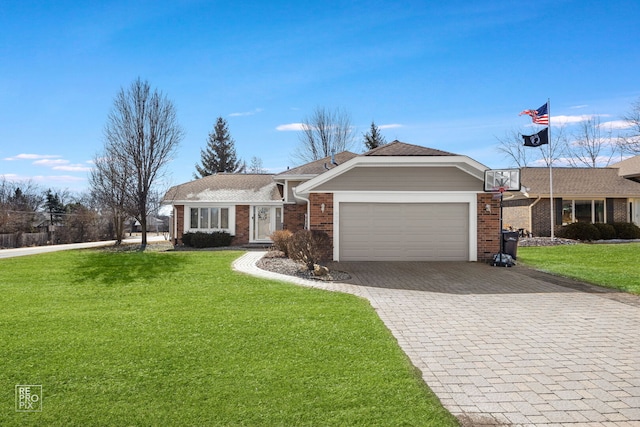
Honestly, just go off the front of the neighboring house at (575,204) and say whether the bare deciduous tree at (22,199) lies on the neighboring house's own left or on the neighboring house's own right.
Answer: on the neighboring house's own right

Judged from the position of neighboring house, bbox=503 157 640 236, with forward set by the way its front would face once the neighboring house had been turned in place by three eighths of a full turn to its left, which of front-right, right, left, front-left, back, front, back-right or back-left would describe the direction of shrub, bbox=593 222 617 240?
right

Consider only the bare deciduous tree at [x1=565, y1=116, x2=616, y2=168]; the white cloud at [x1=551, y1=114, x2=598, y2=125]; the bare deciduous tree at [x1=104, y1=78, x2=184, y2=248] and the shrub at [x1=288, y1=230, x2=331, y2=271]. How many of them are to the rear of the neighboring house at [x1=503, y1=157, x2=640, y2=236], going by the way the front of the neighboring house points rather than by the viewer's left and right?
2

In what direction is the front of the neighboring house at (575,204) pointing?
toward the camera

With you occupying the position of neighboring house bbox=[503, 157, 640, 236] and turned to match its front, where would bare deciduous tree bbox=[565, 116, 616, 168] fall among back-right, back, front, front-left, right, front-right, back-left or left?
back

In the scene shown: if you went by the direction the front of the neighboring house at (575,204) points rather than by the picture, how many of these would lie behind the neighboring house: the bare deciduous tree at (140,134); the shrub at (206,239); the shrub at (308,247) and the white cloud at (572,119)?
1

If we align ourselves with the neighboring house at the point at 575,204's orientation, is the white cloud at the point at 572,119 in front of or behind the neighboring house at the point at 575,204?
behind

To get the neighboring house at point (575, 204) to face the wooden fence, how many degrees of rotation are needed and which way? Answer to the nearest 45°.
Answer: approximately 45° to its right

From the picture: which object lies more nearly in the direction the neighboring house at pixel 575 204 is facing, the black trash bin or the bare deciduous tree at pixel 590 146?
the black trash bin

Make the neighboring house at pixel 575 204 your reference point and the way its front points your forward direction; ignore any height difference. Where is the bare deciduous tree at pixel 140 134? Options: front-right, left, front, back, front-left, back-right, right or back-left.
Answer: front-right

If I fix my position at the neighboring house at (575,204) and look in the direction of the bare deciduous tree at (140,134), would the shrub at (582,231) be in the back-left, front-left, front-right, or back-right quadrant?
front-left
